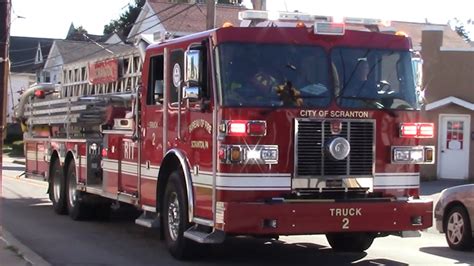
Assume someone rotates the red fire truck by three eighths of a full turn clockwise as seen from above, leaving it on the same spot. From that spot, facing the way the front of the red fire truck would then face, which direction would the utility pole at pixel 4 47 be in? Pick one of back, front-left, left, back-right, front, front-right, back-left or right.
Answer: front

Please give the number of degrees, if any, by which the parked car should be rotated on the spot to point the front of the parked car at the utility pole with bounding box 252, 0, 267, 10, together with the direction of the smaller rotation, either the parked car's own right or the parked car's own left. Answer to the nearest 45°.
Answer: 0° — it already faces it

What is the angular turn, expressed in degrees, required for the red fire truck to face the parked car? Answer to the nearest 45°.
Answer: approximately 90° to its left

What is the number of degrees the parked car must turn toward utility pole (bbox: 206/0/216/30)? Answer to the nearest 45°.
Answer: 0° — it already faces it

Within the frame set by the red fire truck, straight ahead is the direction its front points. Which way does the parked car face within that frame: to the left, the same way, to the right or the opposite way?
the opposite way

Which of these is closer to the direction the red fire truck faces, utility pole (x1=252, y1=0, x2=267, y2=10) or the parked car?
the parked car

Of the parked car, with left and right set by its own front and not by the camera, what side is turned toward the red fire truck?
front

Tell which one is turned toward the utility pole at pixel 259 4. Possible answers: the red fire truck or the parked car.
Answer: the parked car

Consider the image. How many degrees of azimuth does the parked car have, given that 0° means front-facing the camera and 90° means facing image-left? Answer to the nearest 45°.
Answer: approximately 135°

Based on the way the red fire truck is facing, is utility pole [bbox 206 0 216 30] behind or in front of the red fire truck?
behind

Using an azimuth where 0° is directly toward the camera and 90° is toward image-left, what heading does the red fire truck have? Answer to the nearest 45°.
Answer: approximately 315°

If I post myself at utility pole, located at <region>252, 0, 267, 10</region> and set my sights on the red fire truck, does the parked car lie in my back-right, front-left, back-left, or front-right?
front-left
